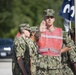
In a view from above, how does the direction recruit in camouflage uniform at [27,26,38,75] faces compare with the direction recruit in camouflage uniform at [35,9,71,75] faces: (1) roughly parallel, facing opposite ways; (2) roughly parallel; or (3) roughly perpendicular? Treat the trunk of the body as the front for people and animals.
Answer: roughly perpendicular

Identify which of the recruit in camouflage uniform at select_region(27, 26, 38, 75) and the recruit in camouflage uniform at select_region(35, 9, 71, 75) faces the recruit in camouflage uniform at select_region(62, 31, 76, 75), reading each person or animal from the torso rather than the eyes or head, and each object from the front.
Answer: the recruit in camouflage uniform at select_region(27, 26, 38, 75)

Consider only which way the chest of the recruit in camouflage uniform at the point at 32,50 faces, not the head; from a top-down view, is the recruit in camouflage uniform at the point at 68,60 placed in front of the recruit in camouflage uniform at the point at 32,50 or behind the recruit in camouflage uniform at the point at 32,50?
in front

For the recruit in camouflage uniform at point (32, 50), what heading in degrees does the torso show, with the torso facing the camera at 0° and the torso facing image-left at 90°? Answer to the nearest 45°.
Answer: approximately 270°
